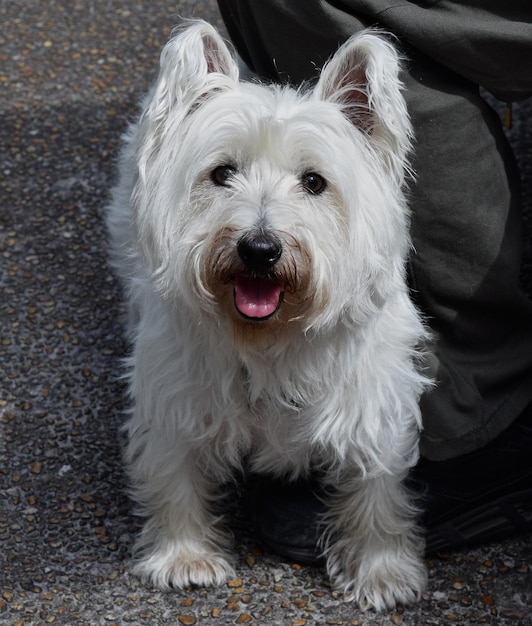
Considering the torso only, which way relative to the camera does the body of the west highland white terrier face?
toward the camera
